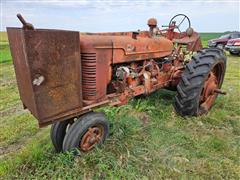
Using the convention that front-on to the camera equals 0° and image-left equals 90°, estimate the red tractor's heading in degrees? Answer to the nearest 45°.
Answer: approximately 45°
